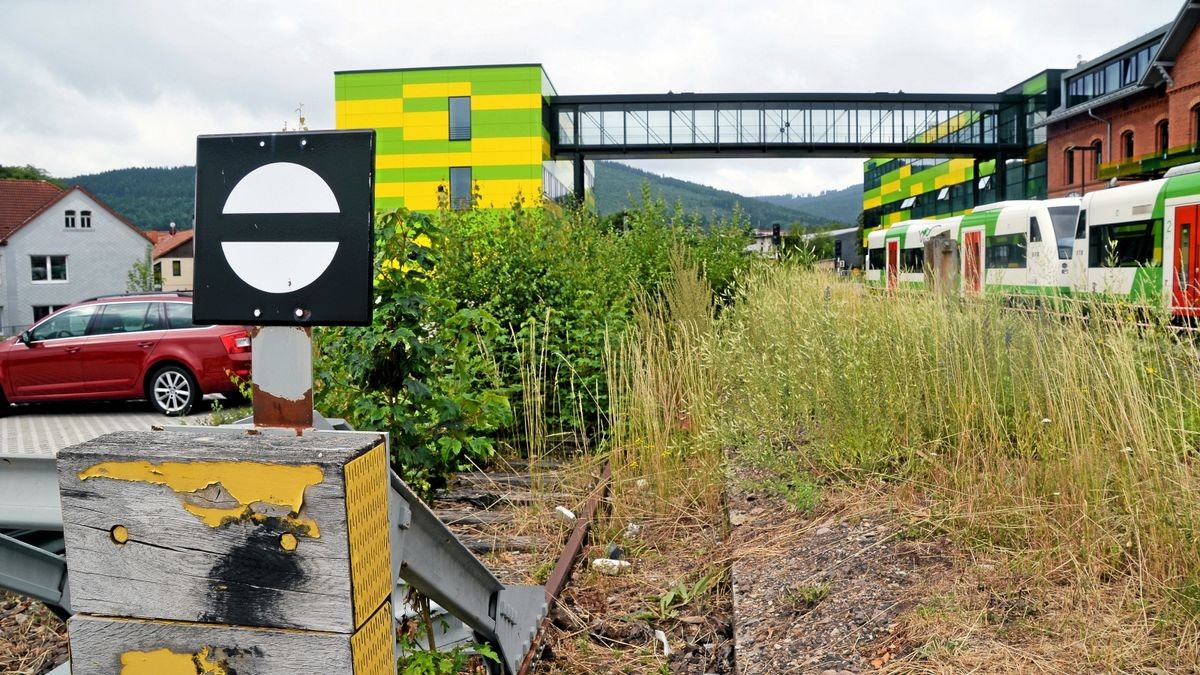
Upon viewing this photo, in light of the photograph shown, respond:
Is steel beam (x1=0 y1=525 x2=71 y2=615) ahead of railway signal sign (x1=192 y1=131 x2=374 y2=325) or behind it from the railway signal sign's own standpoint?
behind

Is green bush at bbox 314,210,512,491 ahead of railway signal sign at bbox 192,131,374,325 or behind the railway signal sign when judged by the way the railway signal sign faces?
behind

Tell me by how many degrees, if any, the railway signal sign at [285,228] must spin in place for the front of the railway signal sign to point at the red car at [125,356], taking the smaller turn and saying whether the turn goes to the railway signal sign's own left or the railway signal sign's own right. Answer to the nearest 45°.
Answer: approximately 180°

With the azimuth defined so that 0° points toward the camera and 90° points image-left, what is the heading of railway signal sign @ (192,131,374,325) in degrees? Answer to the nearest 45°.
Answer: approximately 0°

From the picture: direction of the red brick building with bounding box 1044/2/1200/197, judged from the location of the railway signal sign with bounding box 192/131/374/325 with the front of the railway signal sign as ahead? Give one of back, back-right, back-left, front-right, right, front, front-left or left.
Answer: back-left
